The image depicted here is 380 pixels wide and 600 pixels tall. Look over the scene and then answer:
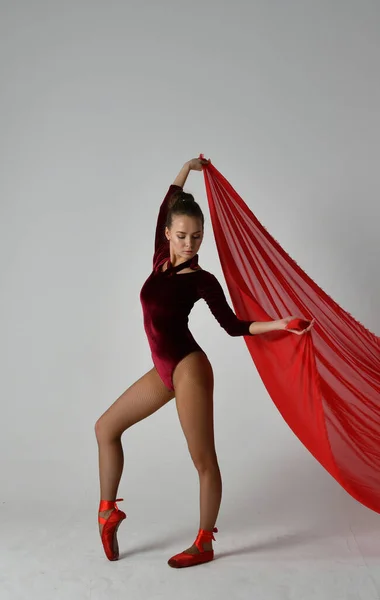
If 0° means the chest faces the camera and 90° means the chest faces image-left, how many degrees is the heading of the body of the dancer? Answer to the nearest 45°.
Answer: approximately 45°
